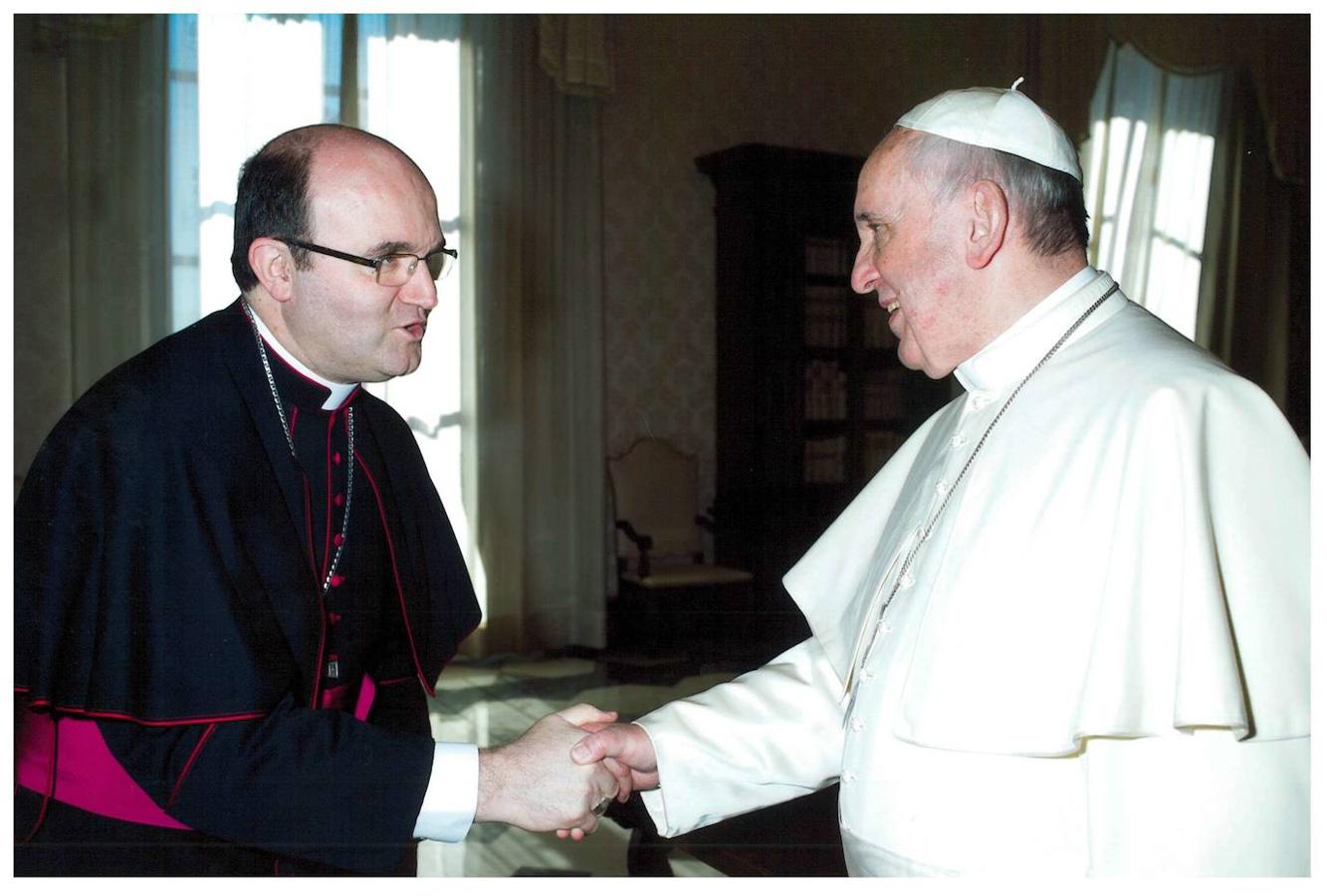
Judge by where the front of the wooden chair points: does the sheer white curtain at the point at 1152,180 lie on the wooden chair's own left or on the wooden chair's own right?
on the wooden chair's own left

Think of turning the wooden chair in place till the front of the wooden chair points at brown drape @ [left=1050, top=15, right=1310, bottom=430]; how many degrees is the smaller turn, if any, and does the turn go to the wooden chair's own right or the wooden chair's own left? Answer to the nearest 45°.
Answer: approximately 45° to the wooden chair's own left

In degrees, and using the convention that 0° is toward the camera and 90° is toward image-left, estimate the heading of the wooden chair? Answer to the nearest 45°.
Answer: approximately 315°

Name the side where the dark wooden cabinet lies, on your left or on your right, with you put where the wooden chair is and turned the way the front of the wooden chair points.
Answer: on your left

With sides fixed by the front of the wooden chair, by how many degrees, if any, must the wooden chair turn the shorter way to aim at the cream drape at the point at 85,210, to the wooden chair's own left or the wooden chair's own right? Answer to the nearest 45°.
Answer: approximately 90° to the wooden chair's own right
